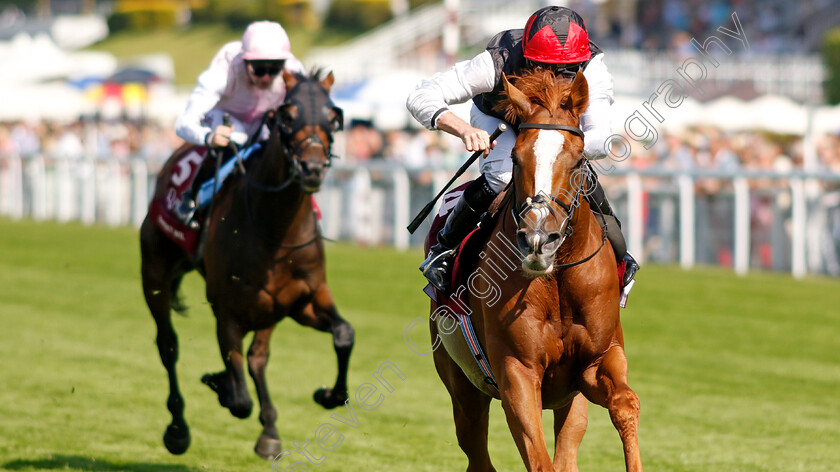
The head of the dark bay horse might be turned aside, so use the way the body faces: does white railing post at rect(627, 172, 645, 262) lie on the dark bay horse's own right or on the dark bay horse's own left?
on the dark bay horse's own left

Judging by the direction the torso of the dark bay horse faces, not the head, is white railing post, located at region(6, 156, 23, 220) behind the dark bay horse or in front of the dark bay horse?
behind

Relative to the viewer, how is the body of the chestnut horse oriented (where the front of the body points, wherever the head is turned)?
toward the camera

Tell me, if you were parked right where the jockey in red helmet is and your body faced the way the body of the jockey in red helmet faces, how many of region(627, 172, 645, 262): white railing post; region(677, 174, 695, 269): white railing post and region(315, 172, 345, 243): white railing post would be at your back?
3

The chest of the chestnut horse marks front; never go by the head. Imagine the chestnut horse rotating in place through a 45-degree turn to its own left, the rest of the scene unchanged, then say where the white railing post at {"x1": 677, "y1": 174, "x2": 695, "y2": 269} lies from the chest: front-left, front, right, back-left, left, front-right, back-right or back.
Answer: back-left

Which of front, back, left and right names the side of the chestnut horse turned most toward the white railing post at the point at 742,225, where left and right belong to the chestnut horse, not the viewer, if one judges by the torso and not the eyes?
back

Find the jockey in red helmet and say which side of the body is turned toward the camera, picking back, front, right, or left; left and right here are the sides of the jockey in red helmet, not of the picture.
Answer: front

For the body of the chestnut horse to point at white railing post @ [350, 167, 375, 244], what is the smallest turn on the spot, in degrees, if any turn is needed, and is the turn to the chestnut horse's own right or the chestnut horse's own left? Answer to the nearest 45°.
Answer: approximately 180°

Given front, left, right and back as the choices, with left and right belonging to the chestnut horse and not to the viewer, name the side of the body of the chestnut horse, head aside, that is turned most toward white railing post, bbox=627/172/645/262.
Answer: back

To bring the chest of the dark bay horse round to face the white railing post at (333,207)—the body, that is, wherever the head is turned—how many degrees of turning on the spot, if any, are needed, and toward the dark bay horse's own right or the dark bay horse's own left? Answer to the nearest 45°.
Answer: approximately 135° to the dark bay horse's own left

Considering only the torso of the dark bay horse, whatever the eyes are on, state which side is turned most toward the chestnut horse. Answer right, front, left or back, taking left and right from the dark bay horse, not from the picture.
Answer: front

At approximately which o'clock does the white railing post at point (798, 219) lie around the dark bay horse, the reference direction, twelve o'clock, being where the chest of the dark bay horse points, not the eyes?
The white railing post is roughly at 9 o'clock from the dark bay horse.

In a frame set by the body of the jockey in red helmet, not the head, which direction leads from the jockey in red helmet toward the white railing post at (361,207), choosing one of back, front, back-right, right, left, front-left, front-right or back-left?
back

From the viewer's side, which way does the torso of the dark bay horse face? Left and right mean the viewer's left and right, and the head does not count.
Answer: facing the viewer and to the right of the viewer

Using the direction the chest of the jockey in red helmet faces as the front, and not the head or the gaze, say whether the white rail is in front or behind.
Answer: behind

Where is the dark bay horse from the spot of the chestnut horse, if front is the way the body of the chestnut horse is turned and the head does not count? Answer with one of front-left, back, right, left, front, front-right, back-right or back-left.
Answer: back-right

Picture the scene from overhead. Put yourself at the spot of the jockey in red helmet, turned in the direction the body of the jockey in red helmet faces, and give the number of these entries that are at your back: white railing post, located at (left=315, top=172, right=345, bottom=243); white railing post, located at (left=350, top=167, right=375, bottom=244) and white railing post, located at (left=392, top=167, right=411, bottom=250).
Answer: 3
